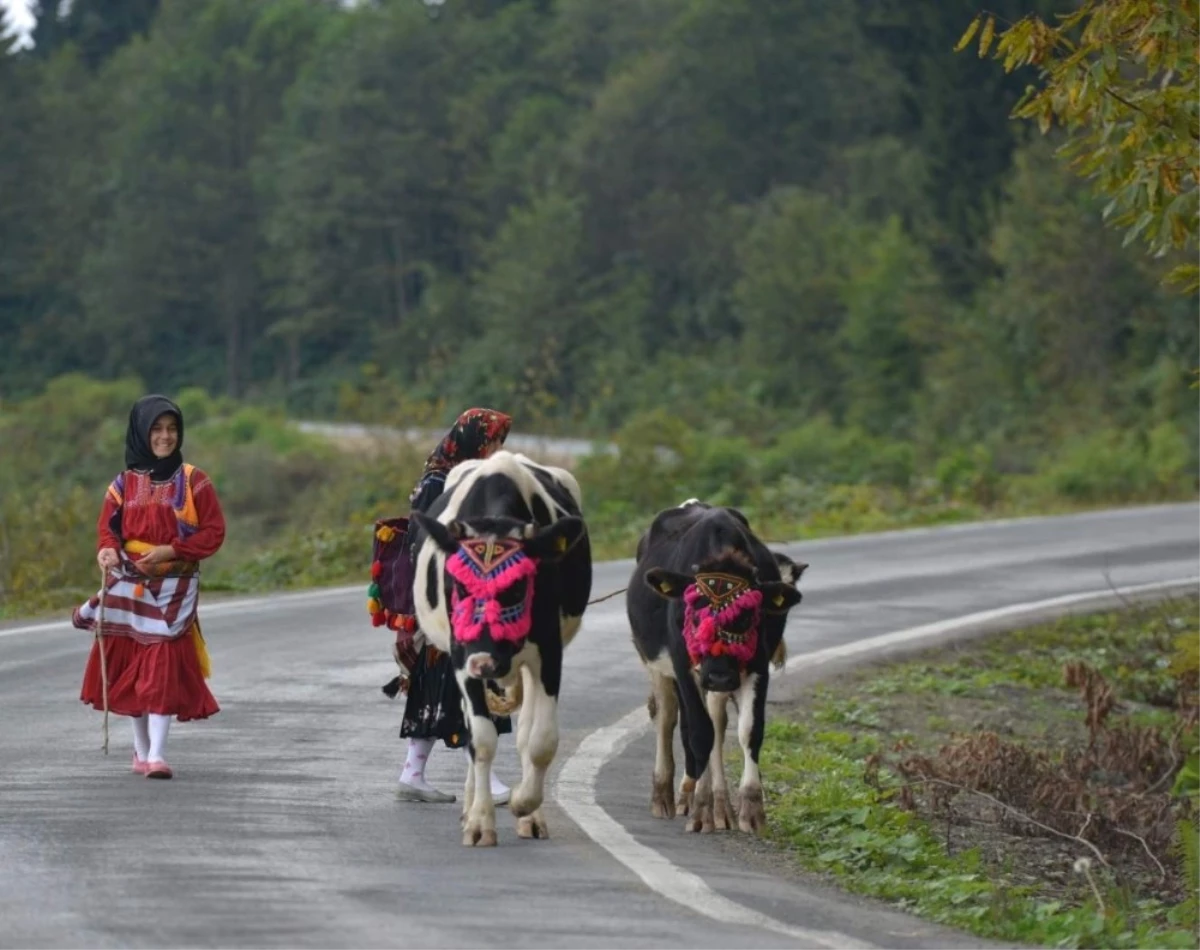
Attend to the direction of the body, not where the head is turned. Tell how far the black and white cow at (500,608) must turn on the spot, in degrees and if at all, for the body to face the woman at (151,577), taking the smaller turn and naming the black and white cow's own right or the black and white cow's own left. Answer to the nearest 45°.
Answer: approximately 135° to the black and white cow's own right

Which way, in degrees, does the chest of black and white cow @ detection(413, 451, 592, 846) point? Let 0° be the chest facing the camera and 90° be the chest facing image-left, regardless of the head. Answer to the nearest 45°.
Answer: approximately 0°

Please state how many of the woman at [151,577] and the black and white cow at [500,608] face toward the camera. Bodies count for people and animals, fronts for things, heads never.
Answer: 2

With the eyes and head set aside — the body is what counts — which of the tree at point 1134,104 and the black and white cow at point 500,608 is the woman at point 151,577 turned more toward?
the black and white cow
